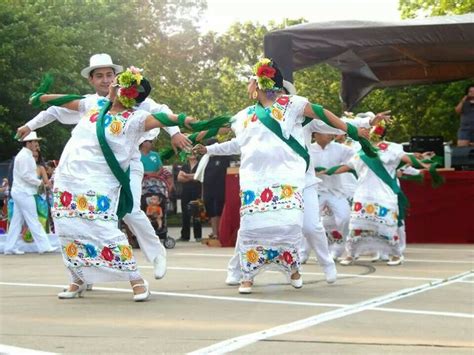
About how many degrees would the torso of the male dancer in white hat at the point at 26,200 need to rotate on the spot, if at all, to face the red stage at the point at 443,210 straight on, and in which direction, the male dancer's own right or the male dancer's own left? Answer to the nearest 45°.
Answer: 0° — they already face it

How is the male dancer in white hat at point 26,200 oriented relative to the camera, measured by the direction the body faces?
to the viewer's right

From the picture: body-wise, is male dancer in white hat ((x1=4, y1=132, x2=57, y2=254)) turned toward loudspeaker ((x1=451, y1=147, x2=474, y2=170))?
yes

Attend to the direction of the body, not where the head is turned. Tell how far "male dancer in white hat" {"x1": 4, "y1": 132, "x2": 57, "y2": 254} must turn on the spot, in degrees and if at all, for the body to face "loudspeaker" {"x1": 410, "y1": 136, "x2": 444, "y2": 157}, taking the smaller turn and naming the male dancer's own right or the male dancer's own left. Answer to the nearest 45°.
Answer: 0° — they already face it

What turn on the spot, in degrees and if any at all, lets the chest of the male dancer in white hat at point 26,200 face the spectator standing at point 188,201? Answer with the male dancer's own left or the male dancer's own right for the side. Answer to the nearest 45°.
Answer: approximately 45° to the male dancer's own left
